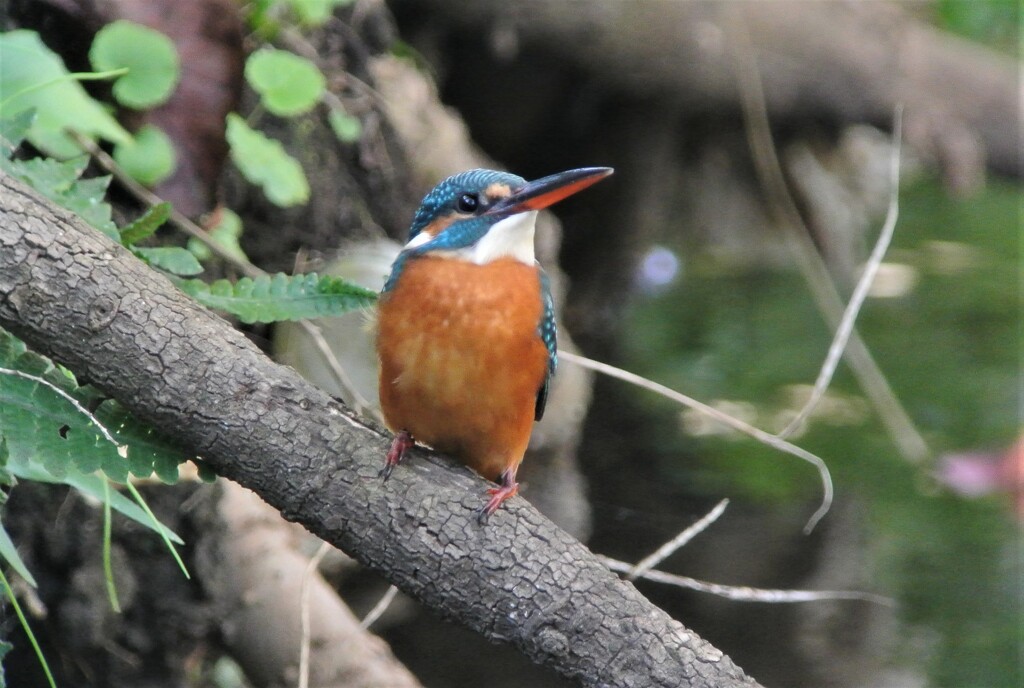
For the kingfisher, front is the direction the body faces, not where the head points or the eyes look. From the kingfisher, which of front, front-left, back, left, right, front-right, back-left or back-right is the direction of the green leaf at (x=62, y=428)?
front-right

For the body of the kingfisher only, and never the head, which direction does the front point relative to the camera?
toward the camera

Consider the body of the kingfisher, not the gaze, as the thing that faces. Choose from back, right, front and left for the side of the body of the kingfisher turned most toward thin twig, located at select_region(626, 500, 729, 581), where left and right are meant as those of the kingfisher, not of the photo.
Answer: left

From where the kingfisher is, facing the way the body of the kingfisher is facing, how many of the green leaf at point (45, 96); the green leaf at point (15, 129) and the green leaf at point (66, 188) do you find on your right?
3

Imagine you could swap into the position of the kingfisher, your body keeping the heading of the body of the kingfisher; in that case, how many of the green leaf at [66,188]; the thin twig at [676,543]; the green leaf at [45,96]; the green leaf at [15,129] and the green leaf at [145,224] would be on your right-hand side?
4

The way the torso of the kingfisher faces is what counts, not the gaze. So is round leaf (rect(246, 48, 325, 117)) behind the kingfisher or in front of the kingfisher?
behind

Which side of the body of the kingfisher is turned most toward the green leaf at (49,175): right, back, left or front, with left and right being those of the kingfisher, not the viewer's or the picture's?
right
